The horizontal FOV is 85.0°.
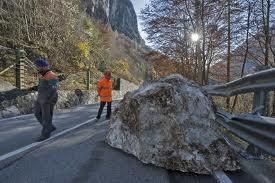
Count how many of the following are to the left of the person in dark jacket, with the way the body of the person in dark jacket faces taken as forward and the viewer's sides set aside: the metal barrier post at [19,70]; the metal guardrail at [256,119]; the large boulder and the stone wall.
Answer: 2

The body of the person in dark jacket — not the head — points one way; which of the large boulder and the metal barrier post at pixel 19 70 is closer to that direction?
the large boulder

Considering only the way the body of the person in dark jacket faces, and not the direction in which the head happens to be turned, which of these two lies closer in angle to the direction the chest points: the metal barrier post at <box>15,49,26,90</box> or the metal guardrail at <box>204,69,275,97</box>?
the metal guardrail

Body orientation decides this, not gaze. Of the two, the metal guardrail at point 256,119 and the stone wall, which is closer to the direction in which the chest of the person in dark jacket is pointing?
the metal guardrail

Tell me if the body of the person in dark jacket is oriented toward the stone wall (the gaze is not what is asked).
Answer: no

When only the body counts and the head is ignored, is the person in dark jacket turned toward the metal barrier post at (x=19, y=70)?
no
